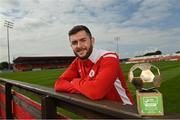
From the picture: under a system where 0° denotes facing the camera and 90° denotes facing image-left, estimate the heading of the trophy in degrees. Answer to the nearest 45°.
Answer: approximately 0°

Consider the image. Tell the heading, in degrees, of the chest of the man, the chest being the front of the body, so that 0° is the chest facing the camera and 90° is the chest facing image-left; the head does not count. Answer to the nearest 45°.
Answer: approximately 45°

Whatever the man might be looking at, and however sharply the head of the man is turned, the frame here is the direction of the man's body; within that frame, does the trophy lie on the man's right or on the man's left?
on the man's left

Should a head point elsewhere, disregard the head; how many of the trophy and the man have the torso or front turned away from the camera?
0
